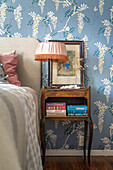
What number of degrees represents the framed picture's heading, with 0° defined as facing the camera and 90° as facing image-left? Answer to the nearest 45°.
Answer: approximately 0°

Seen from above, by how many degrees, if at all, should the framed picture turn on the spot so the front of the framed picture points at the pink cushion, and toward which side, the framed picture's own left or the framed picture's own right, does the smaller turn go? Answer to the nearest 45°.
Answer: approximately 45° to the framed picture's own right
